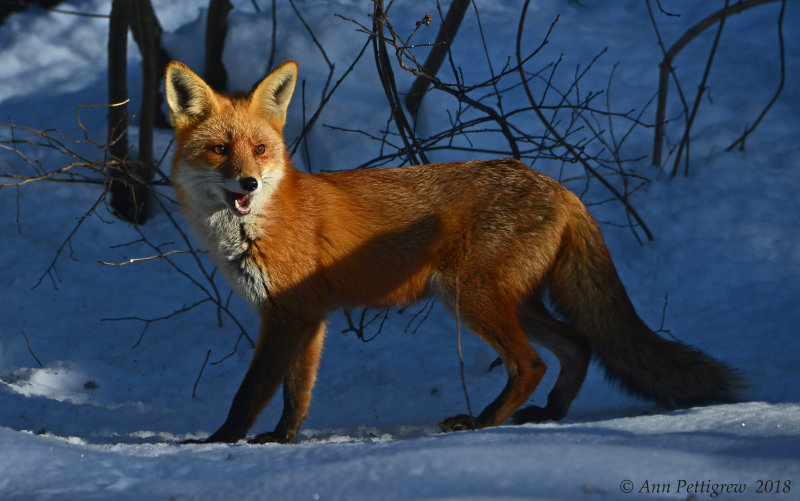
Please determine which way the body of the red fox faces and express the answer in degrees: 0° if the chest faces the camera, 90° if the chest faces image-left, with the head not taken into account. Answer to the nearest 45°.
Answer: approximately 90°

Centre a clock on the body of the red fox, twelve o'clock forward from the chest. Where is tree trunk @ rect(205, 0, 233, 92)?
The tree trunk is roughly at 2 o'clock from the red fox.
